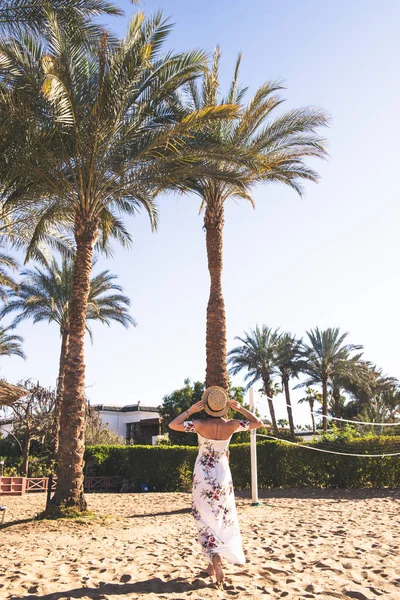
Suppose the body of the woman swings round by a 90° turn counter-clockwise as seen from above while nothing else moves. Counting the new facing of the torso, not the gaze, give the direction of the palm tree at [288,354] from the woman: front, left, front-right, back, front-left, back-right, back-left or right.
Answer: right

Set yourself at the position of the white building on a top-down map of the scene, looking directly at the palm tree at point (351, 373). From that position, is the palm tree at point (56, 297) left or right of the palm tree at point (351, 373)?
right

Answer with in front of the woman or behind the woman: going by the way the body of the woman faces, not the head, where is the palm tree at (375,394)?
in front

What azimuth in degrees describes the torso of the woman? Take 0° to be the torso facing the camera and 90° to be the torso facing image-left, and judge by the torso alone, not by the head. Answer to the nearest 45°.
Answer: approximately 180°

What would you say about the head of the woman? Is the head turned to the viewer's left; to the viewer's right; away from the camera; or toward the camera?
away from the camera

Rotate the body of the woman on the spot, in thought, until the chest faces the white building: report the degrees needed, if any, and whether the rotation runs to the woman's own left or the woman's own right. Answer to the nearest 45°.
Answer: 0° — they already face it

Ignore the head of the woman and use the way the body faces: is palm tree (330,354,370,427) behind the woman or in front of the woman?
in front

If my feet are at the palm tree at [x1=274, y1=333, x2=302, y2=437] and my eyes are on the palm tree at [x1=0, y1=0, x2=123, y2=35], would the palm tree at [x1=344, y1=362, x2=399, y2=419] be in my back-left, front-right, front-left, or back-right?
back-left

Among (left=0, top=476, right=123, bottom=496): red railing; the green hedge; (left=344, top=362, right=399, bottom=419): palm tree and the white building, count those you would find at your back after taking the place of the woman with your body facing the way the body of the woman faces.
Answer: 0

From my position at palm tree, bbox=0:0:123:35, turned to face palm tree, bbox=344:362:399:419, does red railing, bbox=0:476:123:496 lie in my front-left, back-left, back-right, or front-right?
front-left

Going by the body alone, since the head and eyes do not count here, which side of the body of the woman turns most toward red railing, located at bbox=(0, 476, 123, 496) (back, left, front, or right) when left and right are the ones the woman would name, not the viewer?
front

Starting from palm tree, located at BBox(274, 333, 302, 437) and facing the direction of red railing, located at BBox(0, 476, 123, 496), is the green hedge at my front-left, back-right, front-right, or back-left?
front-left

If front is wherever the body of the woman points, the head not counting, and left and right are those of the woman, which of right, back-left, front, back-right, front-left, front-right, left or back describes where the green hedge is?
front
